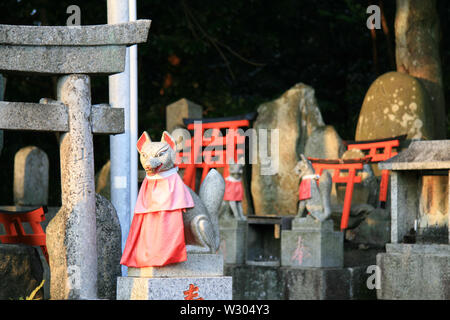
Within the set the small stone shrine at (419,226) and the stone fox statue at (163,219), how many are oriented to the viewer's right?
0

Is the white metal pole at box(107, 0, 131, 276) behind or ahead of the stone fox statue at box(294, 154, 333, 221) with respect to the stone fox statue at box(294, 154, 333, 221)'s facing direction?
ahead

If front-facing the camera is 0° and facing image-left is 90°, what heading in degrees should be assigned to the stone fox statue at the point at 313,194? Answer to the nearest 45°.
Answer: approximately 45°

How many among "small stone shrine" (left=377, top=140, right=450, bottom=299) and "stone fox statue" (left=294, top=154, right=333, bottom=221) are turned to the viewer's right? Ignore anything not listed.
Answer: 0

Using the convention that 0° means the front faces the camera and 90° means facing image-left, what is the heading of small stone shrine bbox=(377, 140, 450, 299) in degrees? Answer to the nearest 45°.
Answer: approximately 0°

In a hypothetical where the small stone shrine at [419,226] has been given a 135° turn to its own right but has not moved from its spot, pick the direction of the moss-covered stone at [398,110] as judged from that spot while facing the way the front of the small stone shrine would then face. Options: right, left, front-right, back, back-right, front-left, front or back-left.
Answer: front-right

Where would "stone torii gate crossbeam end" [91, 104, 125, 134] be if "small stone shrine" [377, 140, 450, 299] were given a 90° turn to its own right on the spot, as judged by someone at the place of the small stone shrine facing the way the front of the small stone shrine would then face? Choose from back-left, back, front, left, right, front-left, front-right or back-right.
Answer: front-left

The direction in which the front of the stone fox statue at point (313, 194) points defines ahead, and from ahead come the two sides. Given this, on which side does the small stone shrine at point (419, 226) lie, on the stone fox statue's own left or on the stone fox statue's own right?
on the stone fox statue's own left

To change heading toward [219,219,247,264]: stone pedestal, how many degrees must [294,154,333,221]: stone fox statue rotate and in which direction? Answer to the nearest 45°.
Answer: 0° — it already faces it

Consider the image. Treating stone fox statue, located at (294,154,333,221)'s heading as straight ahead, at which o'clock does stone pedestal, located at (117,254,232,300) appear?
The stone pedestal is roughly at 11 o'clock from the stone fox statue.

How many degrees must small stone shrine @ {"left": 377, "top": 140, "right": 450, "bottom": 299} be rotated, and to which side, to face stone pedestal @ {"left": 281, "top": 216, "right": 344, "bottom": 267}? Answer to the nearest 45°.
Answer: approximately 135° to its right

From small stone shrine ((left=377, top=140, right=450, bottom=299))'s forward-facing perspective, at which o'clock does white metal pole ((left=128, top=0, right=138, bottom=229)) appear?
The white metal pole is roughly at 2 o'clock from the small stone shrine.

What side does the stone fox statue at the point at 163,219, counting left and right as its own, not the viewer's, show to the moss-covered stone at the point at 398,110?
back
